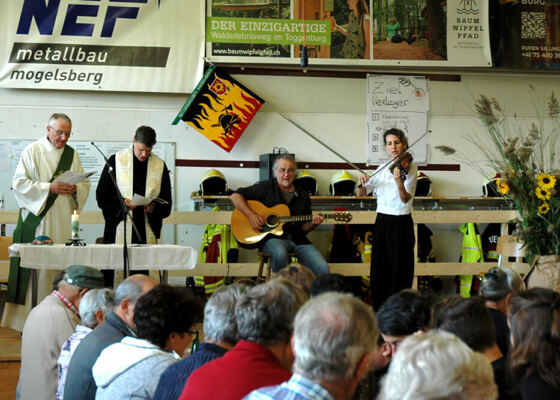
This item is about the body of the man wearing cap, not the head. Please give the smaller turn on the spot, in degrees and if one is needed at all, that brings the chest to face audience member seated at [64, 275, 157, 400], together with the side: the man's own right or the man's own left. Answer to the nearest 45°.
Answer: approximately 135° to the man's own right

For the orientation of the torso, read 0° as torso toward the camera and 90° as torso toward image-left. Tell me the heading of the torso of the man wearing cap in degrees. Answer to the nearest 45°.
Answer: approximately 225°

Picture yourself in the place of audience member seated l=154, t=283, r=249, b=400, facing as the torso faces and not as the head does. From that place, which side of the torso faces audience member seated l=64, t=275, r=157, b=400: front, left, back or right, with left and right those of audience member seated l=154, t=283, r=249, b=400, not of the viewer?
left

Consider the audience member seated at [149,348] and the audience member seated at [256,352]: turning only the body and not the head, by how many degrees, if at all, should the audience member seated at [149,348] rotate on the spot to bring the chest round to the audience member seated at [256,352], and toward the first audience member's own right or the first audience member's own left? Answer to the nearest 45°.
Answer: approximately 90° to the first audience member's own right

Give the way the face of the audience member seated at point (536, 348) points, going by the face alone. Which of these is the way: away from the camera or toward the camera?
away from the camera

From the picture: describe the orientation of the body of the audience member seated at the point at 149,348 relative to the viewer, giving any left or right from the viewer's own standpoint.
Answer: facing away from the viewer and to the right of the viewer

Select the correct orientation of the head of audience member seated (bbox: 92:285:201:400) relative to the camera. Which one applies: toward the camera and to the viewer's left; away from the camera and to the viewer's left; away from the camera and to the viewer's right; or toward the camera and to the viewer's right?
away from the camera and to the viewer's right

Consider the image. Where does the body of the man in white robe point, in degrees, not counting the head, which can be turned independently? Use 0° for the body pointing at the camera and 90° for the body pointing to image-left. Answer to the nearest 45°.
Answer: approximately 315°
